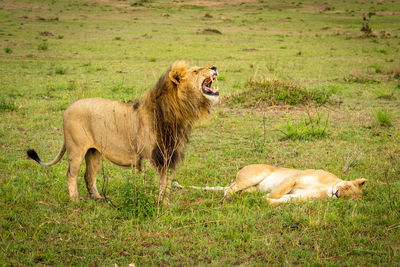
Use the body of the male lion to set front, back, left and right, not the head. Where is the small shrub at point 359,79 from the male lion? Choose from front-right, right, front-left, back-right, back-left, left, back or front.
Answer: front-left

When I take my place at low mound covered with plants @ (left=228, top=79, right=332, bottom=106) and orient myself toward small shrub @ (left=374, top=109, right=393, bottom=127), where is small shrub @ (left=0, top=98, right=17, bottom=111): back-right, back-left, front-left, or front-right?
back-right

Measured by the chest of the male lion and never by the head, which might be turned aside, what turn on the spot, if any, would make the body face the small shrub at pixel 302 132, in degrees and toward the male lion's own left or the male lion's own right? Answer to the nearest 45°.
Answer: approximately 45° to the male lion's own left

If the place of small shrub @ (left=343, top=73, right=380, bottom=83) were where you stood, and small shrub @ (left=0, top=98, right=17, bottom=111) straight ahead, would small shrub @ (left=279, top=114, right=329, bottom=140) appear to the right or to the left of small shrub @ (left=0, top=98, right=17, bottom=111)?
left

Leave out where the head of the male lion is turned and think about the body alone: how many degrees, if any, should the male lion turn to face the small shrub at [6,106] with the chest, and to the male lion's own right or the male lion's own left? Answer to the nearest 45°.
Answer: approximately 135° to the male lion's own left

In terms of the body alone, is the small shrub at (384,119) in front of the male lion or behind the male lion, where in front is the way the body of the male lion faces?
in front

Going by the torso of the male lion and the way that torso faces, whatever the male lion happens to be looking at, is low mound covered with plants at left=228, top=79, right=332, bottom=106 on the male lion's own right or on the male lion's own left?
on the male lion's own left

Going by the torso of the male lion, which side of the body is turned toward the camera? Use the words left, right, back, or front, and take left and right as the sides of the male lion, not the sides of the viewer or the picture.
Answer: right
